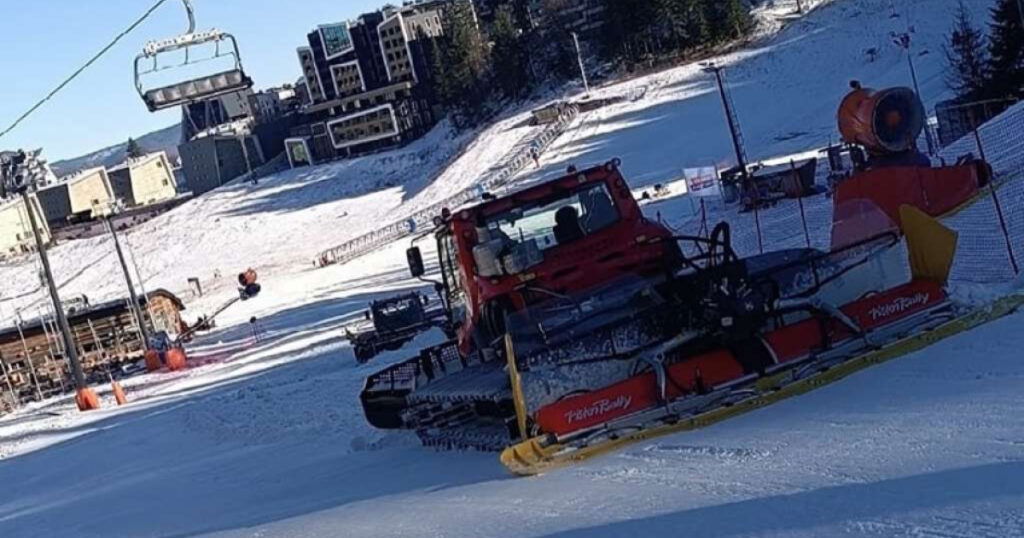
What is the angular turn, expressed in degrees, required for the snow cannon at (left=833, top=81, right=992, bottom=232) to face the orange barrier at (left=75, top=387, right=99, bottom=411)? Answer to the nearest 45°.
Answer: approximately 180°

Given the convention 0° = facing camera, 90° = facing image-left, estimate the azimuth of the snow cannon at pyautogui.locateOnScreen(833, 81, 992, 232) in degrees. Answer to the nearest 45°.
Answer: approximately 315°

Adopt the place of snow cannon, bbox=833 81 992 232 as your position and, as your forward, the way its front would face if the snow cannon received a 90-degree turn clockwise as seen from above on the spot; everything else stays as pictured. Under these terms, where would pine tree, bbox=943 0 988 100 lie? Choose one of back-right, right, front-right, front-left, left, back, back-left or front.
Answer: back-right

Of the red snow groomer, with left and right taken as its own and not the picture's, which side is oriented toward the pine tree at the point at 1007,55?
right

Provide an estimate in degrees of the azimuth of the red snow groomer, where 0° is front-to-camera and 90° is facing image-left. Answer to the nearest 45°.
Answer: approximately 135°

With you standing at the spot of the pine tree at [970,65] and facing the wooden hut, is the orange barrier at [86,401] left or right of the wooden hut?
left

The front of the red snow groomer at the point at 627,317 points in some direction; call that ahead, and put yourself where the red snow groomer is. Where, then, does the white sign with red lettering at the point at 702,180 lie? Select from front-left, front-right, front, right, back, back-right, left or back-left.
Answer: front-right

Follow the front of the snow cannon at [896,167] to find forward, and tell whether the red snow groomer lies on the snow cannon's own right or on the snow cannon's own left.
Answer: on the snow cannon's own right

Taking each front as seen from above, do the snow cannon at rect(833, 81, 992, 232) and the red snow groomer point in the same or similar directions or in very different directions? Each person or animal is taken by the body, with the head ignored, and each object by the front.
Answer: very different directions
